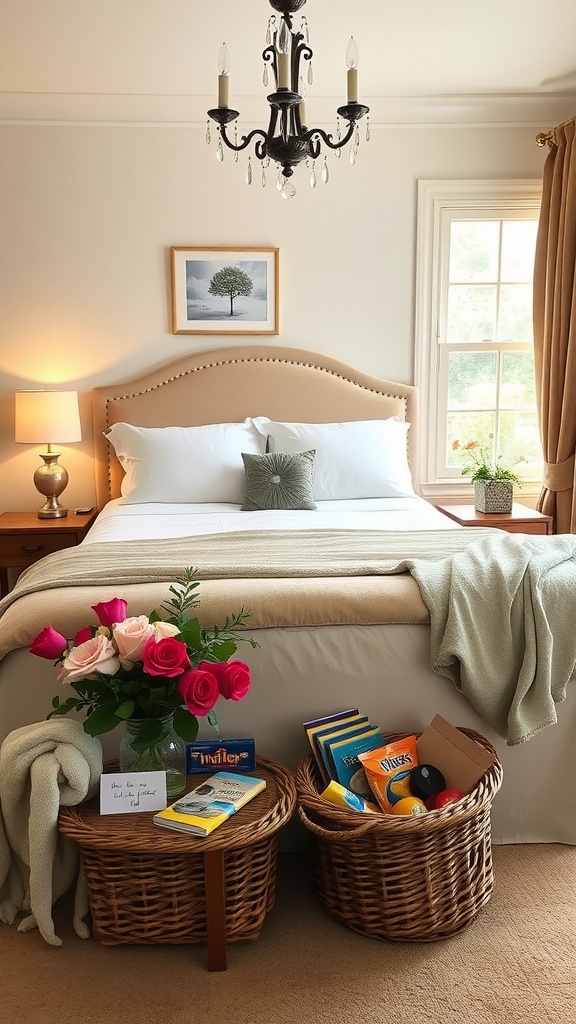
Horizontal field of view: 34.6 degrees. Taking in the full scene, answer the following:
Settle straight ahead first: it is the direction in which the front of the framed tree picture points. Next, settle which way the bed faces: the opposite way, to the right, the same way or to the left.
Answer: the same way

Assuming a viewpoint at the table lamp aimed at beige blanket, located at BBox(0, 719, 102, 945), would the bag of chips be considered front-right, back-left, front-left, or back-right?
front-left

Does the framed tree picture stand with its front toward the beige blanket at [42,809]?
yes

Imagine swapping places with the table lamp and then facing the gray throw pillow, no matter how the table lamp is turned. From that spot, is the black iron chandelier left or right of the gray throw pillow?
right

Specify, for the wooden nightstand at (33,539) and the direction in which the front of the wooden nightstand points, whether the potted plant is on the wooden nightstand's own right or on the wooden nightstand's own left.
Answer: on the wooden nightstand's own left

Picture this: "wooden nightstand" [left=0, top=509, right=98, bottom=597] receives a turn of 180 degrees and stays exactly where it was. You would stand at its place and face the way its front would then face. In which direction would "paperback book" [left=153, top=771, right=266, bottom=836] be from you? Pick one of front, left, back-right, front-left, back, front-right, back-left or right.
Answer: back

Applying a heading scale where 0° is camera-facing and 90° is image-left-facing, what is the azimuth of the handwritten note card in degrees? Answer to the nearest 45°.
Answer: approximately 0°

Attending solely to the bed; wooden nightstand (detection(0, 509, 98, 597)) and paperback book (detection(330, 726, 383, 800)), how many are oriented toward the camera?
3

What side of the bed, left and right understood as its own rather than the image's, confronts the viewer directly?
front

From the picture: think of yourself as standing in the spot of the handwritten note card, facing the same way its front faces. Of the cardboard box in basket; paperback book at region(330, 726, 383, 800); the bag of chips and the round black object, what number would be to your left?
4

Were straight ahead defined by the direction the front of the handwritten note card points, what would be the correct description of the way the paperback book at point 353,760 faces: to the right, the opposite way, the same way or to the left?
the same way

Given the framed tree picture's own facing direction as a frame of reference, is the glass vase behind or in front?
in front

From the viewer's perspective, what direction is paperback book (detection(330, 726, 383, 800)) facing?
toward the camera

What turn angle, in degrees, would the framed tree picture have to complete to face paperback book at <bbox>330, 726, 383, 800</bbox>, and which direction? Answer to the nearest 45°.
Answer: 0° — it already faces it

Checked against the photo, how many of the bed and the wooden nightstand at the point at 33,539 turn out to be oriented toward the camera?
2

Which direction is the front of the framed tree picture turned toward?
toward the camera
